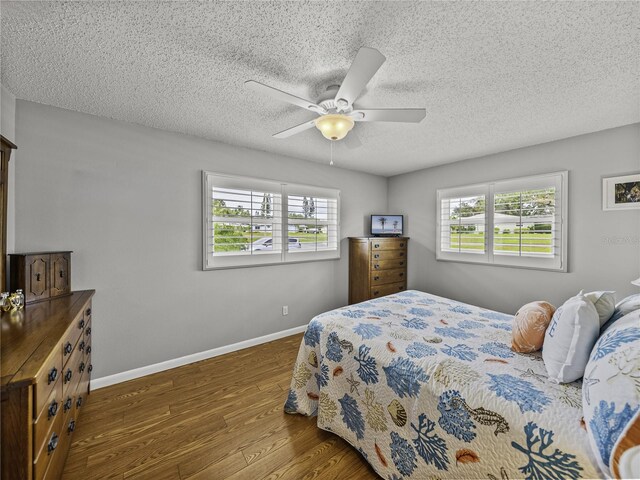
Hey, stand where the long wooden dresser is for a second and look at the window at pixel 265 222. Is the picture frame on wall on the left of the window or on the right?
right

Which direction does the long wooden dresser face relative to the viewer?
to the viewer's right

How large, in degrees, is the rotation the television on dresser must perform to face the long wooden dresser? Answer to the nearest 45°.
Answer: approximately 45° to its right

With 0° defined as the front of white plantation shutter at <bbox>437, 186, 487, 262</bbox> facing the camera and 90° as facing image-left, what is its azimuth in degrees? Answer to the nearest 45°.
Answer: approximately 45°

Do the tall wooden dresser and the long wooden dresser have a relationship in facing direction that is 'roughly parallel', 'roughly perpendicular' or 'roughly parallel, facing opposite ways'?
roughly perpendicular

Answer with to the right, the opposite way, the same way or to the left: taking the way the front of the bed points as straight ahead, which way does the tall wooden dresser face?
to the left

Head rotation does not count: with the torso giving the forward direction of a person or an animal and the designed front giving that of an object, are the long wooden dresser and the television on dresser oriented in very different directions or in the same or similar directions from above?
very different directions
